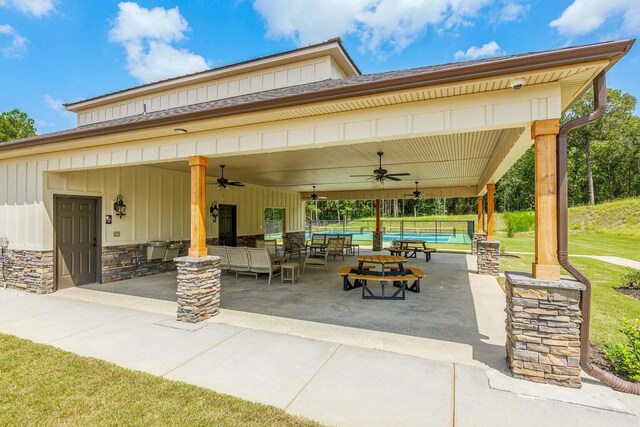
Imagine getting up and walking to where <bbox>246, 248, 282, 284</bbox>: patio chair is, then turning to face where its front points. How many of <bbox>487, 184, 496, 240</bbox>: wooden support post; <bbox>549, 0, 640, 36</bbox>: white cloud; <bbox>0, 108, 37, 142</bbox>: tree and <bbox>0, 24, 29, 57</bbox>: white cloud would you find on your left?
2

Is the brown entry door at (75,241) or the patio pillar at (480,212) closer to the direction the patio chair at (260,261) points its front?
the patio pillar
